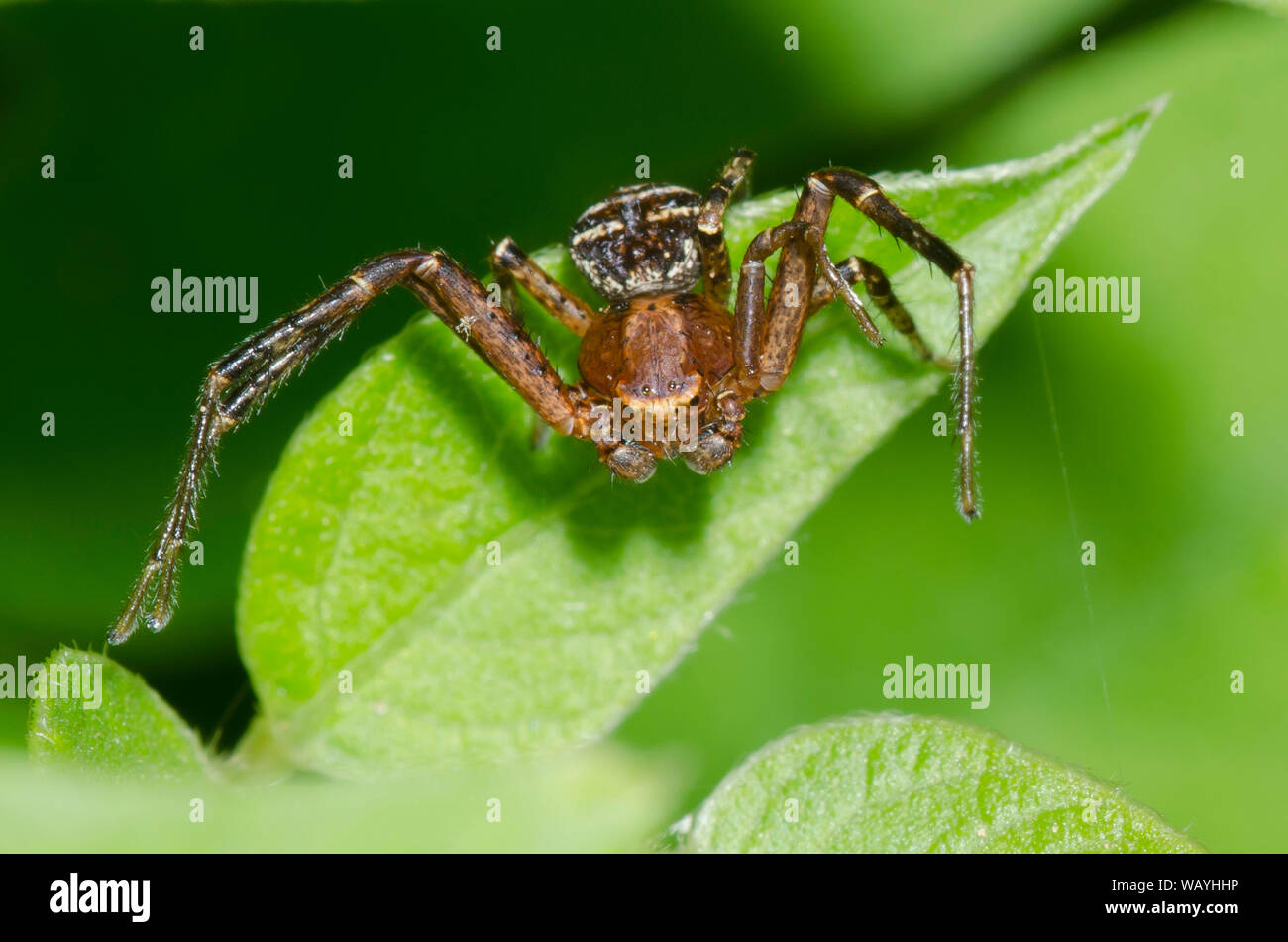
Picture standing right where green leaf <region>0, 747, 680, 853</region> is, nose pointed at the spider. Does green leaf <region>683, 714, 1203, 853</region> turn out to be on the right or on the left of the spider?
right

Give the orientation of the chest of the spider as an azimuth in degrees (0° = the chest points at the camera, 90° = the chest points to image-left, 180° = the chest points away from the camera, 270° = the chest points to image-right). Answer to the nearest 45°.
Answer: approximately 0°

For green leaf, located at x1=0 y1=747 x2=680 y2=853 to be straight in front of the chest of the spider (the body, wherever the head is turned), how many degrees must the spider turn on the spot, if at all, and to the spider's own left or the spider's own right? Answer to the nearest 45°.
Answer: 0° — it already faces it

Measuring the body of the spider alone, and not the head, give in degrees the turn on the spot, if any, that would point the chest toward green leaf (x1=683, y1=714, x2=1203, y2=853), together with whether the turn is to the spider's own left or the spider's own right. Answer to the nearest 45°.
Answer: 0° — it already faces it

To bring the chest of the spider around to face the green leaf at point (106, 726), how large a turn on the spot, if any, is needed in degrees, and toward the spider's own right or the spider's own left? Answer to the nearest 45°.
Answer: approximately 45° to the spider's own right
